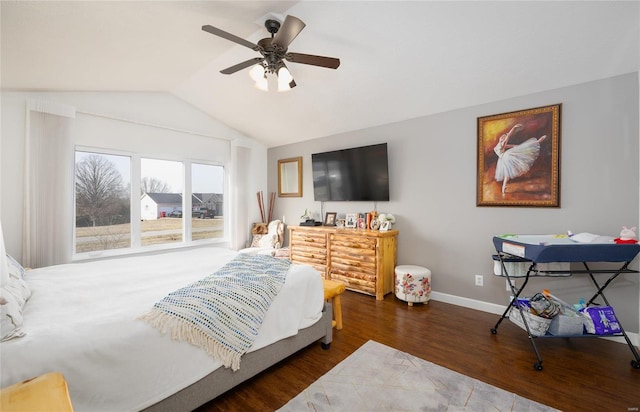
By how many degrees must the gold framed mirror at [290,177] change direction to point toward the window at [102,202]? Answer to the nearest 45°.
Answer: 0° — it already faces it

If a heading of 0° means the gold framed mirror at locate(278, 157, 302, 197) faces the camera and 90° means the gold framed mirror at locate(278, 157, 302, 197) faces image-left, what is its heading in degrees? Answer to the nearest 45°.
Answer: approximately 45°

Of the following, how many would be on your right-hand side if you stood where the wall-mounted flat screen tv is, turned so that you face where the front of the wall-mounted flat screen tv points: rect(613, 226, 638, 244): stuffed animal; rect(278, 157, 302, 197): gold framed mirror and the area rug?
1

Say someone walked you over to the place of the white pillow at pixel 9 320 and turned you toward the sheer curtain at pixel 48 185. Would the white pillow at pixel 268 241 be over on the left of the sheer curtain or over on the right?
right

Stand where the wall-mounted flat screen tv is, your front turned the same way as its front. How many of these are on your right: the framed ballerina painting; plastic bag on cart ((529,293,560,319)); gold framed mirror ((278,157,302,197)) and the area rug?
1

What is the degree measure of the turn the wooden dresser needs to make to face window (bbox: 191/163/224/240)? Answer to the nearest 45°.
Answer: approximately 45° to its right

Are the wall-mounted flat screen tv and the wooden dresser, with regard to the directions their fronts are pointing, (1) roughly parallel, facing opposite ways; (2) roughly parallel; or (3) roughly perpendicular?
roughly parallel

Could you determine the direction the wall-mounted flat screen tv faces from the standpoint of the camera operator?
facing the viewer and to the left of the viewer

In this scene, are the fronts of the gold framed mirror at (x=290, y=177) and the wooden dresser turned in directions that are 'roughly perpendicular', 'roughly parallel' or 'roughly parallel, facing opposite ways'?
roughly parallel

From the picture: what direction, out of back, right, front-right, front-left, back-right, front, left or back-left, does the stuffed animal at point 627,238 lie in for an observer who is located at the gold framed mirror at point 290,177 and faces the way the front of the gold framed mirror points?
left

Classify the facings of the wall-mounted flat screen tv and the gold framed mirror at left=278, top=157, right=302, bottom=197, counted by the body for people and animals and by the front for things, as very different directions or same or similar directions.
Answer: same or similar directions

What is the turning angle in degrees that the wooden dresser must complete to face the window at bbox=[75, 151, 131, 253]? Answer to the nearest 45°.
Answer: approximately 45° to its right

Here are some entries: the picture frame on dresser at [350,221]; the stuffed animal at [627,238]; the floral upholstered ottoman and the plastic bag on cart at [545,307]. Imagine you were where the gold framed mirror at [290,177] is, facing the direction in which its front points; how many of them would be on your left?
4

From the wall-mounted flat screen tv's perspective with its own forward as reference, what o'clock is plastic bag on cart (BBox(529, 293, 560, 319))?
The plastic bag on cart is roughly at 9 o'clock from the wall-mounted flat screen tv.

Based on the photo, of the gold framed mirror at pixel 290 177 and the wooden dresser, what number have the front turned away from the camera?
0

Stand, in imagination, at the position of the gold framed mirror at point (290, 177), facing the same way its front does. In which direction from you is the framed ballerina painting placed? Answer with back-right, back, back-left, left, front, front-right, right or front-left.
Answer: left

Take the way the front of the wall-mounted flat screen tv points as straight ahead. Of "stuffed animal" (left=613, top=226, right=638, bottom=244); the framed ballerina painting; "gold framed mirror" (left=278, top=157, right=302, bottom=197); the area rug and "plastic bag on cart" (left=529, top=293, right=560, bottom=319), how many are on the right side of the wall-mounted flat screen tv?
1

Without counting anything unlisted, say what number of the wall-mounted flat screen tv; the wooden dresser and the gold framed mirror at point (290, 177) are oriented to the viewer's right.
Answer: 0
